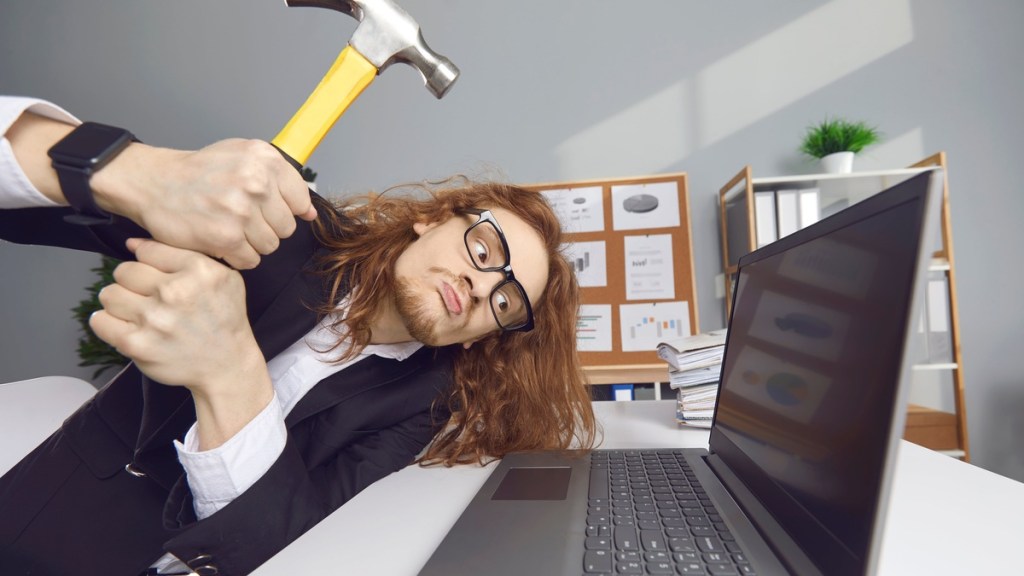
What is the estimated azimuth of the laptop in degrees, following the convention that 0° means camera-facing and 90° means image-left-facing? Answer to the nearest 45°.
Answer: approximately 90°

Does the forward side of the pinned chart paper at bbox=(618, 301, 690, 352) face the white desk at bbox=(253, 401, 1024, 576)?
yes

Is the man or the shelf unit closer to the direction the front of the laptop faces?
the man

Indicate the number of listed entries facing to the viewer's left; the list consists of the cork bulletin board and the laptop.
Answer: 1

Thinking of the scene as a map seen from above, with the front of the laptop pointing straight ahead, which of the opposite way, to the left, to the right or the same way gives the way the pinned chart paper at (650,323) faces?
to the left

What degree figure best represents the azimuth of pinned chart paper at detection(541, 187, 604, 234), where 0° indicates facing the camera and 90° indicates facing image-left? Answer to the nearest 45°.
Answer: approximately 0°
